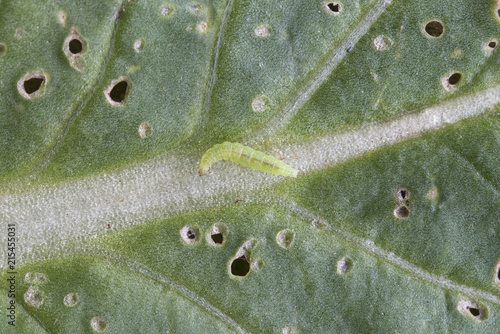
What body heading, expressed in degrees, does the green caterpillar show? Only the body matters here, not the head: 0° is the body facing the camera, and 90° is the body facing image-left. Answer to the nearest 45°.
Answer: approximately 90°
